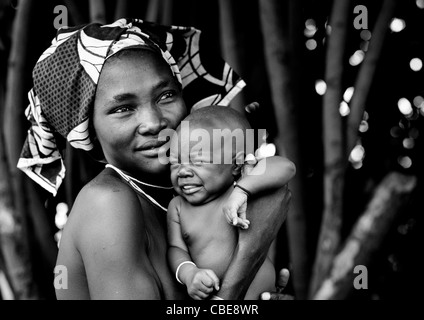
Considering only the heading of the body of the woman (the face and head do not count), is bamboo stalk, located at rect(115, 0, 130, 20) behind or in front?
behind

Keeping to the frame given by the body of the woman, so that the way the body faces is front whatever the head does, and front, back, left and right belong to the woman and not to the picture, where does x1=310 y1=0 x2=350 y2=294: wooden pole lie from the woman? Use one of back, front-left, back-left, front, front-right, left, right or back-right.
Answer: left

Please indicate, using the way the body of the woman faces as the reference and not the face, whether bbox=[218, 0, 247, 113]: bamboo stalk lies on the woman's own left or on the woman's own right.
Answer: on the woman's own left

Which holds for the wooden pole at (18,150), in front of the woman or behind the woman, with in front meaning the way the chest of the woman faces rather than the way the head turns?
behind

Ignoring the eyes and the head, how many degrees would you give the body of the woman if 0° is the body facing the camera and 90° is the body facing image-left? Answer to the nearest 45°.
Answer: approximately 315°

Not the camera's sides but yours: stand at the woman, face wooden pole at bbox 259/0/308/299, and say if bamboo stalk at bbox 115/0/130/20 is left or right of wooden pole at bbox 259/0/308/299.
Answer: left
